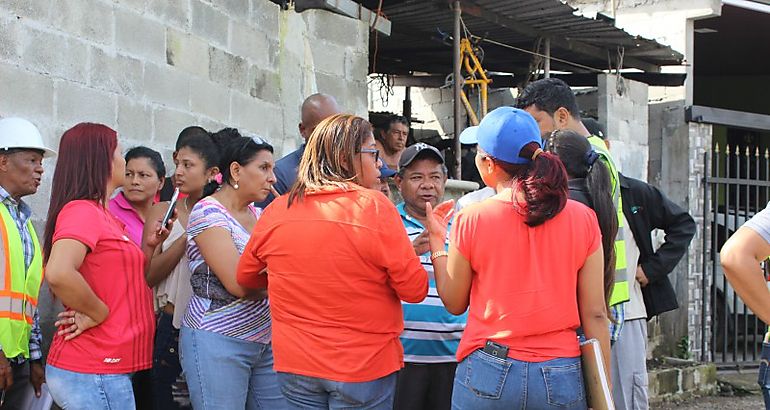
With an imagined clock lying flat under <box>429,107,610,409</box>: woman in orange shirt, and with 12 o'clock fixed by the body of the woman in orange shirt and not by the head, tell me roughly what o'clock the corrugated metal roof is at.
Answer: The corrugated metal roof is roughly at 12 o'clock from the woman in orange shirt.

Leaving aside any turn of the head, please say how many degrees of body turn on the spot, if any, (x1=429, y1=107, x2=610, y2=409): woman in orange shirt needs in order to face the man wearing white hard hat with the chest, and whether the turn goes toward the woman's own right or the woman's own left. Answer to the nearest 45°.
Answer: approximately 90° to the woman's own left

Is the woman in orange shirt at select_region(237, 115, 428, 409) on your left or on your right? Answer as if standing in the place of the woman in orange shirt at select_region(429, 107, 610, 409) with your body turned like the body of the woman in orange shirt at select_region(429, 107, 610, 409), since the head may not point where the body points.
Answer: on your left

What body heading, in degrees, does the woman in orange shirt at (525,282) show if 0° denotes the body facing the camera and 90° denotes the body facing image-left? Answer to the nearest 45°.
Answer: approximately 180°

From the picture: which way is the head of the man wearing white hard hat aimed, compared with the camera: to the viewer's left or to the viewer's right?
to the viewer's right

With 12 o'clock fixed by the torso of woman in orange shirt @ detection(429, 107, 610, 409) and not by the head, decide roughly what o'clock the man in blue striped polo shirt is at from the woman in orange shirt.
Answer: The man in blue striped polo shirt is roughly at 11 o'clock from the woman in orange shirt.

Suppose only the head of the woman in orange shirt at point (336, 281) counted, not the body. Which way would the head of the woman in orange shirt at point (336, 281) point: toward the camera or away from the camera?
away from the camera

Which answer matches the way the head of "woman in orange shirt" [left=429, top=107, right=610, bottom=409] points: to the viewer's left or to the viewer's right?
to the viewer's left
